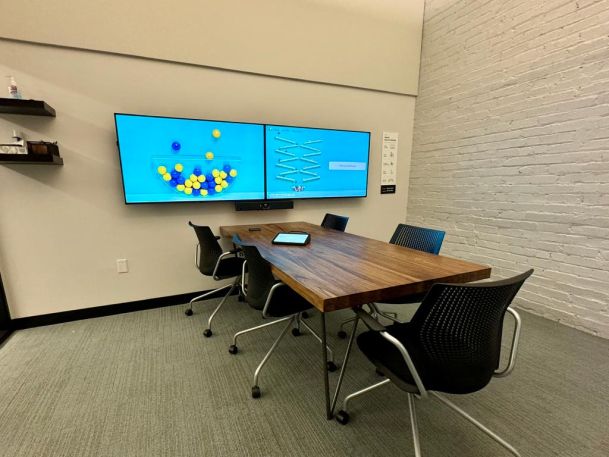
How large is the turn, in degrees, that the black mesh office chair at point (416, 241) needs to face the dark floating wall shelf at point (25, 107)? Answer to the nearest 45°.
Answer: approximately 45° to its right

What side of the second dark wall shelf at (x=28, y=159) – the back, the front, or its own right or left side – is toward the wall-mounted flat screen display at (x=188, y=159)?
left

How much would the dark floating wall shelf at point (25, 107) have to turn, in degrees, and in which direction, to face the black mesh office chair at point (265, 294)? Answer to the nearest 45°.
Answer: approximately 45° to its left

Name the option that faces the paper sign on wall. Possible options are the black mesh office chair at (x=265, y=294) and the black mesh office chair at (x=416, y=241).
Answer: the black mesh office chair at (x=265, y=294)

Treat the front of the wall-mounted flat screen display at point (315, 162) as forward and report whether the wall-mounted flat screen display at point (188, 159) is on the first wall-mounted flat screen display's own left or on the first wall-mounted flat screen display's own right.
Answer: on the first wall-mounted flat screen display's own right

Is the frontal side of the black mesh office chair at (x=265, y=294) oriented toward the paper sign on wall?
yes
